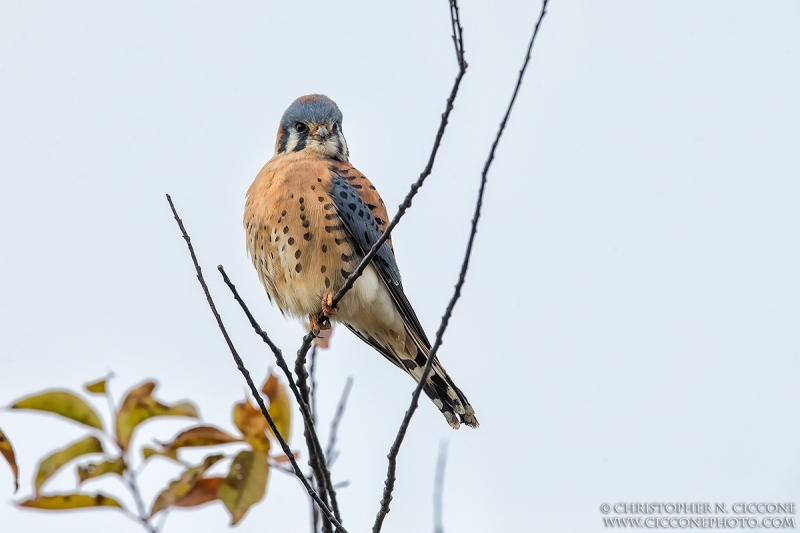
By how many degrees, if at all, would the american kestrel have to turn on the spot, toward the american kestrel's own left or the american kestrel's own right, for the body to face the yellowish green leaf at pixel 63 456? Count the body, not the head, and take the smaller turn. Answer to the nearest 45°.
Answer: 0° — it already faces it

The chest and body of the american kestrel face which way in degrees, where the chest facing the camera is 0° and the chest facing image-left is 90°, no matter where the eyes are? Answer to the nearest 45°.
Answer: approximately 45°
